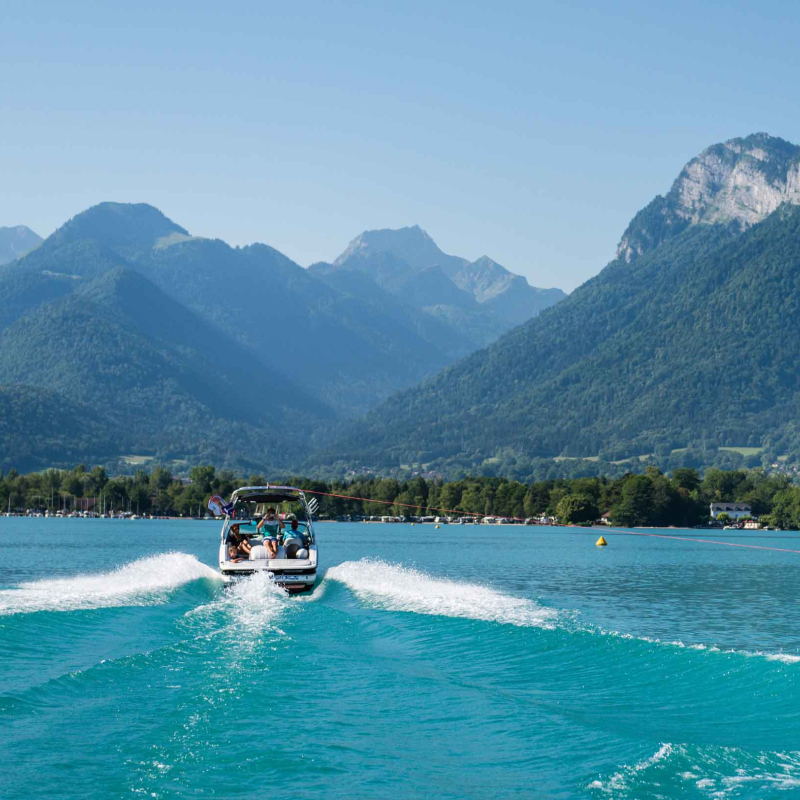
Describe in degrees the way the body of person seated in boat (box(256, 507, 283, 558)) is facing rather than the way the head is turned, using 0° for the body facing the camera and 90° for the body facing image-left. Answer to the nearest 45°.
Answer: approximately 0°

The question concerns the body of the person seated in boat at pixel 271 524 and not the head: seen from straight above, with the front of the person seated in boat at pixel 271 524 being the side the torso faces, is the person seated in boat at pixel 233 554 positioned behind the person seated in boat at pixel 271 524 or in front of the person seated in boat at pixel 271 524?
in front
